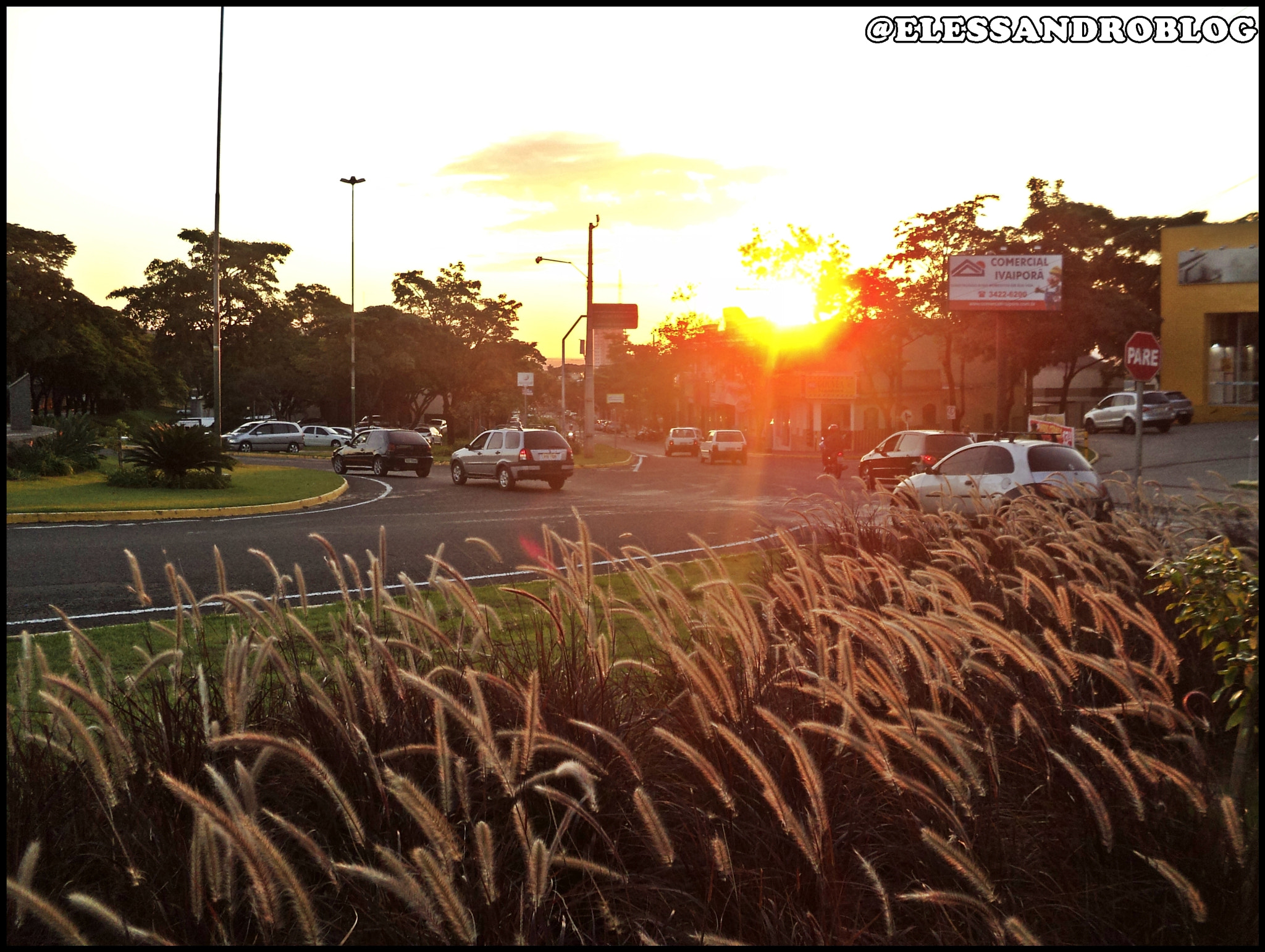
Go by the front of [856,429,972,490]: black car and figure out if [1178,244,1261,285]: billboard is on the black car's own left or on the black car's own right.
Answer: on the black car's own right

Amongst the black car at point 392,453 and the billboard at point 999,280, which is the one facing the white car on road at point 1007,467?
the billboard

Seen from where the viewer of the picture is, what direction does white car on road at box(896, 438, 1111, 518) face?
facing away from the viewer and to the left of the viewer

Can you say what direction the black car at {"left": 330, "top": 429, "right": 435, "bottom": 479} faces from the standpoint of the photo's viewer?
facing away from the viewer and to the left of the viewer
